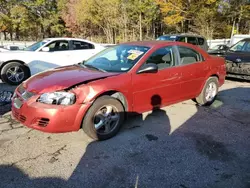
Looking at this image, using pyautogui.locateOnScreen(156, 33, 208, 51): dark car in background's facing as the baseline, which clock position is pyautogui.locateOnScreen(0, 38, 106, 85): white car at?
The white car is roughly at 12 o'clock from the dark car in background.

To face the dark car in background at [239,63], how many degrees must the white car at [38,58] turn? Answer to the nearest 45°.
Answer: approximately 180°

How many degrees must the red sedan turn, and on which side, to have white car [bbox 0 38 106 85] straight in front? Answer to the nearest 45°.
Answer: approximately 90° to its right

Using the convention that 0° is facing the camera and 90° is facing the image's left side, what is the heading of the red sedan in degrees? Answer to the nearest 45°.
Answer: approximately 45°

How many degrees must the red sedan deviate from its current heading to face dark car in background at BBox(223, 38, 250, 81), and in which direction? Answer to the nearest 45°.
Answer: approximately 180°

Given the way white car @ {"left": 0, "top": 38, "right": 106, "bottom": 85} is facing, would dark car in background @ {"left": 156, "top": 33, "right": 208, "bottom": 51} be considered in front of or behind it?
behind

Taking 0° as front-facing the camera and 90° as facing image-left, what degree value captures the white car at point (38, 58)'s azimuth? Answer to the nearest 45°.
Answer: approximately 90°

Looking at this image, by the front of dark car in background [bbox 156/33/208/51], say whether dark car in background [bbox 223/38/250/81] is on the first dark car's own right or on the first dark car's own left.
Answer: on the first dark car's own left
